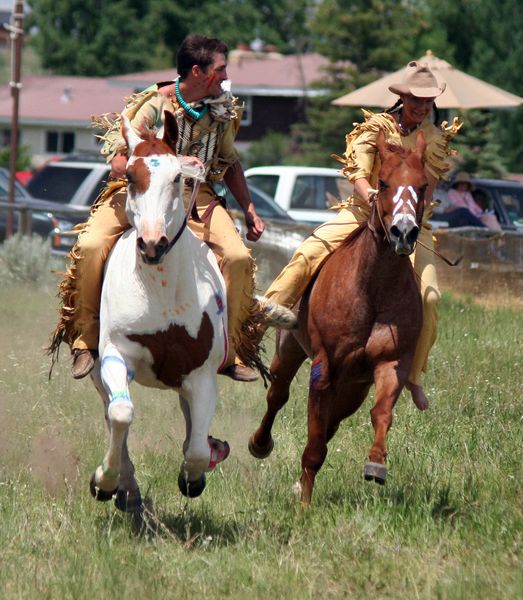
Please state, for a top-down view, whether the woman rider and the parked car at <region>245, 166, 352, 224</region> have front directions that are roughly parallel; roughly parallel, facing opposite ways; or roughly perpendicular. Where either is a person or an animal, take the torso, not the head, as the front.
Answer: roughly perpendicular

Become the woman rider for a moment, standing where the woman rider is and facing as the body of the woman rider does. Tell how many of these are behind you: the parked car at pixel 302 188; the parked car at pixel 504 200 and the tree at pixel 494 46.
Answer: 3

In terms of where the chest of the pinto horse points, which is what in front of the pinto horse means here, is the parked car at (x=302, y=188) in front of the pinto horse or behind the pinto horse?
behind

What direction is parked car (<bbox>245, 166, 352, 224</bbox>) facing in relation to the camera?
to the viewer's right

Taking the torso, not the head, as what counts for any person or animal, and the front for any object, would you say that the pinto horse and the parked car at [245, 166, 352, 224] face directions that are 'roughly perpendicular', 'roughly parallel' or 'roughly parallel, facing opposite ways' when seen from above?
roughly perpendicular

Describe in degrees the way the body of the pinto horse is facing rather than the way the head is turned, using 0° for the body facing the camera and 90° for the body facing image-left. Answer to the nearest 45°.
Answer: approximately 0°

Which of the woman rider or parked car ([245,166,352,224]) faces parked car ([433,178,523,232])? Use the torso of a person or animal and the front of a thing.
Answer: parked car ([245,166,352,224])

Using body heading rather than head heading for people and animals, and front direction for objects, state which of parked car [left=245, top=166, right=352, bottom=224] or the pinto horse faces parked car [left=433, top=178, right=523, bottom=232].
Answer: parked car [left=245, top=166, right=352, bottom=224]

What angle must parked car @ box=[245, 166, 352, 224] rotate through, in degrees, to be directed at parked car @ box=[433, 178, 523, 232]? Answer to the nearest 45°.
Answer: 0° — it already faces it

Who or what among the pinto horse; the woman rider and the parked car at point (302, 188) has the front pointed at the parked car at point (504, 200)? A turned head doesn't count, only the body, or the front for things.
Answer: the parked car at point (302, 188)

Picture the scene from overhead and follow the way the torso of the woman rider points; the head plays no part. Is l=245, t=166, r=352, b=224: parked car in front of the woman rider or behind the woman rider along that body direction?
behind

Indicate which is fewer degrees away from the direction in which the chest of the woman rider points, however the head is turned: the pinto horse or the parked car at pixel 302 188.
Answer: the pinto horse

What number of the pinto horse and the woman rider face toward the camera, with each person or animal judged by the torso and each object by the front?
2
